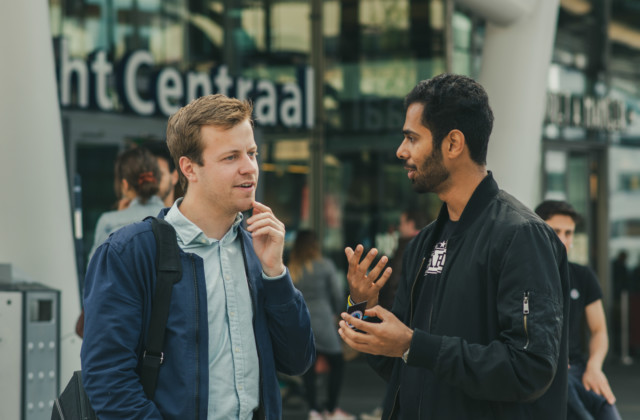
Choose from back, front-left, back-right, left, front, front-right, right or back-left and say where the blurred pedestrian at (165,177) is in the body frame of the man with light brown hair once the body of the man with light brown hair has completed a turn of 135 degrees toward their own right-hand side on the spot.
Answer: right

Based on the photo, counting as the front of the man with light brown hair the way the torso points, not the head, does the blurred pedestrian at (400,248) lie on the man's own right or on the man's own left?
on the man's own left

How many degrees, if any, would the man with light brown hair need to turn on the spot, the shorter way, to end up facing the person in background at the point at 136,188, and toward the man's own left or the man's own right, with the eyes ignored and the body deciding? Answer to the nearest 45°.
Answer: approximately 135° to the man's own left

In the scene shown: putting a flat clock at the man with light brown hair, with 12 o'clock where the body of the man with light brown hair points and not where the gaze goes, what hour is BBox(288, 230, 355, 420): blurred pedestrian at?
The blurred pedestrian is roughly at 8 o'clock from the man with light brown hair.

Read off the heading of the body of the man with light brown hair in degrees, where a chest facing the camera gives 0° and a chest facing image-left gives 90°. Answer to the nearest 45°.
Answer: approximately 315°

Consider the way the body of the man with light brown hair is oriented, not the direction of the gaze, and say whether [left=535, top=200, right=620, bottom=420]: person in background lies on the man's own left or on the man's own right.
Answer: on the man's own left
